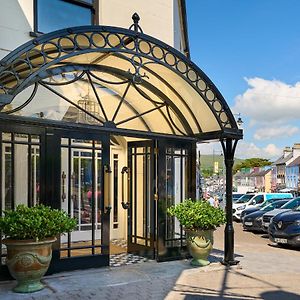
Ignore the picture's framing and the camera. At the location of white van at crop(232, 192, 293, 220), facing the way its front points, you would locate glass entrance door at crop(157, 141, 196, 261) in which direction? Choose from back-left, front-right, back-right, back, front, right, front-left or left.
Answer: front-left

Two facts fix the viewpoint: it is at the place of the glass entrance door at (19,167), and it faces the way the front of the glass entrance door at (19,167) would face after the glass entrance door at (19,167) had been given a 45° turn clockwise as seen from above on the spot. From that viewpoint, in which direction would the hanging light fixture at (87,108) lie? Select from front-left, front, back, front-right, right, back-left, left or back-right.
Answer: back-left

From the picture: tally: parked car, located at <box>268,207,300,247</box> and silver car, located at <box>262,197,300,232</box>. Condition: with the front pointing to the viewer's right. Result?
0

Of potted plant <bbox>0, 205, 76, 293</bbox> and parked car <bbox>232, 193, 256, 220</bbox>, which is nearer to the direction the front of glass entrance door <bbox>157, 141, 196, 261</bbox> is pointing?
the potted plant

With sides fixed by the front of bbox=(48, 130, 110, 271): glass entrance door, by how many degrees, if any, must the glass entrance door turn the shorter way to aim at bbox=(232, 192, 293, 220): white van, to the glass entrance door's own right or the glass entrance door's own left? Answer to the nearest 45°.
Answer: approximately 90° to the glass entrance door's own left

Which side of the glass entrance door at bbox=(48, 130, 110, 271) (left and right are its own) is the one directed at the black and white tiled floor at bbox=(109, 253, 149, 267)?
left

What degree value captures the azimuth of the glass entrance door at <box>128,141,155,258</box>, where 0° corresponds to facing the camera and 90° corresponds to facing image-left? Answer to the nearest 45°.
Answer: approximately 45°

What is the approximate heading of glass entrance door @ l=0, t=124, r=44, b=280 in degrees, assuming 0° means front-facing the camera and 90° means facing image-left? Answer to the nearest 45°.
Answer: approximately 315°

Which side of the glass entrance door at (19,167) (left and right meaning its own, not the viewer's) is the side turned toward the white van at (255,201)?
left

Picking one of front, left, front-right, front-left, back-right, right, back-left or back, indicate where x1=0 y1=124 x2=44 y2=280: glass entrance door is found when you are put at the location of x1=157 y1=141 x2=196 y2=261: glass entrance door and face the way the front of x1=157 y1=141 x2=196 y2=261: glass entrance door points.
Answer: right

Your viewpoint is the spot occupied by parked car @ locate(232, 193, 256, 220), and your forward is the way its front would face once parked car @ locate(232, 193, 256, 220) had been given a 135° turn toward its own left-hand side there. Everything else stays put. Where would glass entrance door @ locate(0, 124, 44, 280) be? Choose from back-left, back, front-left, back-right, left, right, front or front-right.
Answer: right
